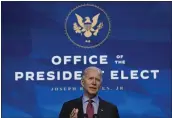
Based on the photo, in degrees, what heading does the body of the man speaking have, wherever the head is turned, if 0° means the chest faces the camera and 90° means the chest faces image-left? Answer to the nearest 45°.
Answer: approximately 0°
